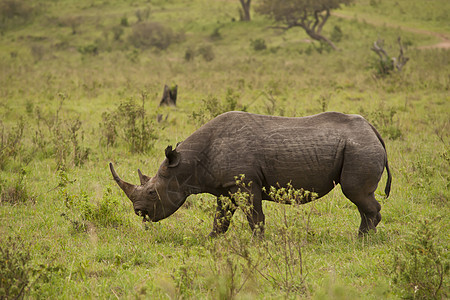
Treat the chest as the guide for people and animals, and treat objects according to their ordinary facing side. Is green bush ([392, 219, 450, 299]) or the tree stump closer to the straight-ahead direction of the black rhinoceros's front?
the tree stump

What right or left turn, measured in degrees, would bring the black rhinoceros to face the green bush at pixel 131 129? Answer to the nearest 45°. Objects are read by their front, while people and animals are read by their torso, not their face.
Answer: approximately 45° to its right

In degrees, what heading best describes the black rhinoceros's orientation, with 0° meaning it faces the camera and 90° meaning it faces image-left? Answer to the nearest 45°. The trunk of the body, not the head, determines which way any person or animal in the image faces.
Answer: approximately 90°

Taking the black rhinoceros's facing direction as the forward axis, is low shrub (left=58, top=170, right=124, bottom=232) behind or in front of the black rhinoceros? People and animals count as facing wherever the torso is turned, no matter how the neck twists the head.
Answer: in front

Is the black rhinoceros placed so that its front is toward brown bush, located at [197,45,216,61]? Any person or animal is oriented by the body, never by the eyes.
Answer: no

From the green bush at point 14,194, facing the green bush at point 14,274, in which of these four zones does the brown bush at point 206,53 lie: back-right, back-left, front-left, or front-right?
back-left

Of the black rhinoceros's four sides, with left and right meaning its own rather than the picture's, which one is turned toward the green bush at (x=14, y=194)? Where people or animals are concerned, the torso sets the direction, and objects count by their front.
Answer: front

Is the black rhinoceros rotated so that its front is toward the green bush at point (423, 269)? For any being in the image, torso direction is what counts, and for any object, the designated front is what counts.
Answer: no

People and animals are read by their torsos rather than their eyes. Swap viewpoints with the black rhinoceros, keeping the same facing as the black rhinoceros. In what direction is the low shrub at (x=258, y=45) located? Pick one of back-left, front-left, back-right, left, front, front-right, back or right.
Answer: right

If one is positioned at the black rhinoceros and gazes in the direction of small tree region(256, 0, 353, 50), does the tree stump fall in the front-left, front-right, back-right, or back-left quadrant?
front-left

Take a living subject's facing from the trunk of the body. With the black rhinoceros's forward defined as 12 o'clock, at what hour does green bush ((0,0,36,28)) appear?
The green bush is roughly at 2 o'clock from the black rhinoceros.

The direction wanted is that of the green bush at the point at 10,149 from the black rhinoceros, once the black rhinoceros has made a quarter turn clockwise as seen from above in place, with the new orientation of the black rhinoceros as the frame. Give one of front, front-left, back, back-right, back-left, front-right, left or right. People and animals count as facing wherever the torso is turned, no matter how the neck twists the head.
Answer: front-left

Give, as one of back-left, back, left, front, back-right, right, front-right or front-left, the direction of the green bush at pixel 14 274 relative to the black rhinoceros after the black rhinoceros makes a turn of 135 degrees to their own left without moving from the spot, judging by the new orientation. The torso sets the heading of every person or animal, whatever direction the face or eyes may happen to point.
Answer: right

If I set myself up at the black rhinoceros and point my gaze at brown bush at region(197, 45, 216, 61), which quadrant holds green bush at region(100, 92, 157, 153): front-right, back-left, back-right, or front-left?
front-left

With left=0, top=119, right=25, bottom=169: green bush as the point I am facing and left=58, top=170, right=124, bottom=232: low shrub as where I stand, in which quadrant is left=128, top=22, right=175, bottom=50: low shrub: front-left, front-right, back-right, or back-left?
front-right

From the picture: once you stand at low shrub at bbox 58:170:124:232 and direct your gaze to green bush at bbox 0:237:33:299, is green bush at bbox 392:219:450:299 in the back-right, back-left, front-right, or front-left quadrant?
front-left

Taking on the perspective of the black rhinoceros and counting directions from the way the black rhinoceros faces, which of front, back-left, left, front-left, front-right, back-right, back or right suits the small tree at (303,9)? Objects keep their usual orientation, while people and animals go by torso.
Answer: right

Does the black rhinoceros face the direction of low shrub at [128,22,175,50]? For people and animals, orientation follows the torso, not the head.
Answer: no
